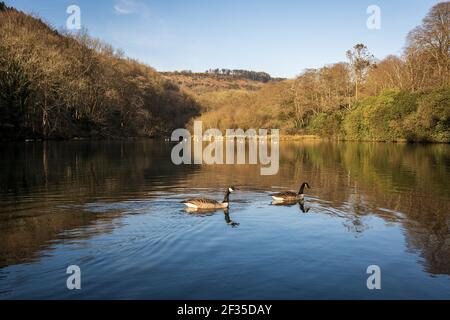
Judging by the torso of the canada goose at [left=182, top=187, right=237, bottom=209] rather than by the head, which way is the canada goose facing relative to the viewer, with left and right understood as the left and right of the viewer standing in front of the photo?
facing to the right of the viewer
